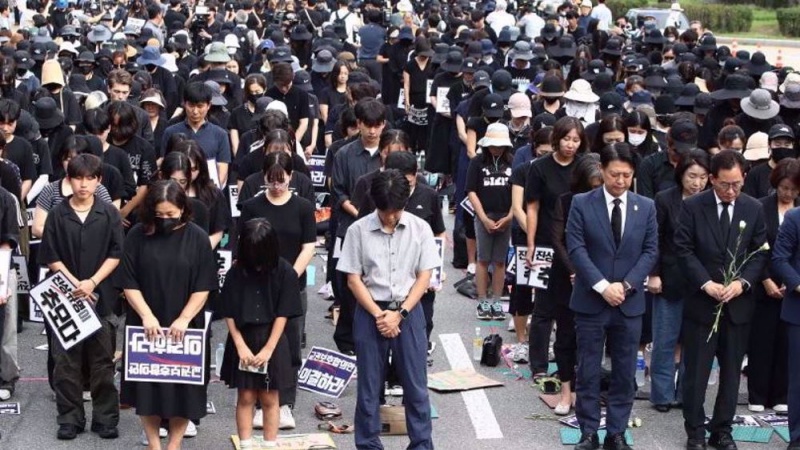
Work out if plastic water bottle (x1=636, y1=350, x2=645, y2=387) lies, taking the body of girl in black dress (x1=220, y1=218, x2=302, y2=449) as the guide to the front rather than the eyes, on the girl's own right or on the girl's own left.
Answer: on the girl's own left

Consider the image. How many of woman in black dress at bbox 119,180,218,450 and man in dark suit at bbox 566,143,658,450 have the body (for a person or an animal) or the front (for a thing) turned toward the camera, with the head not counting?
2

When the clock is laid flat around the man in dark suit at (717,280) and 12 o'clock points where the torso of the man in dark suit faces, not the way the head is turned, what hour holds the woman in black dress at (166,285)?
The woman in black dress is roughly at 2 o'clock from the man in dark suit.

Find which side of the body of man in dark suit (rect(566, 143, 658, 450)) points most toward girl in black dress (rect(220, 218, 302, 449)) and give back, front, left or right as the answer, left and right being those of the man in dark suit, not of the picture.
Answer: right

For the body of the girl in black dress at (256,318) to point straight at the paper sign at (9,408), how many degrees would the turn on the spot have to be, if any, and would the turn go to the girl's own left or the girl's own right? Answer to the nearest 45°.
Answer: approximately 135° to the girl's own right

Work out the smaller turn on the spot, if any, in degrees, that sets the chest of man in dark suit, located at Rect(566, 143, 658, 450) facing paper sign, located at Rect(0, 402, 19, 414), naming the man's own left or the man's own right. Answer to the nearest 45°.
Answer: approximately 90° to the man's own right

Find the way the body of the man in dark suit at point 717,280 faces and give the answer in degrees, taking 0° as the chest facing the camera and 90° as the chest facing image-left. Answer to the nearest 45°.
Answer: approximately 0°

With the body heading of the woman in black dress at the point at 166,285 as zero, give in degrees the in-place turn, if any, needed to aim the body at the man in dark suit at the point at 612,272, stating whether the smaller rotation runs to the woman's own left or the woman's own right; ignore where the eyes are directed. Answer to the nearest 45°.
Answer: approximately 90° to the woman's own left

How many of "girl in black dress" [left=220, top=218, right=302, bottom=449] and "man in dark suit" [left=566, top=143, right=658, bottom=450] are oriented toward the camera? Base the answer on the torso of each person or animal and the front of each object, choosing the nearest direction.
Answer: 2

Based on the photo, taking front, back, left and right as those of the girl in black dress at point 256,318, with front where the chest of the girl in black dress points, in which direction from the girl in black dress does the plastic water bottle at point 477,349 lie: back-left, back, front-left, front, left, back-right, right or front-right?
back-left

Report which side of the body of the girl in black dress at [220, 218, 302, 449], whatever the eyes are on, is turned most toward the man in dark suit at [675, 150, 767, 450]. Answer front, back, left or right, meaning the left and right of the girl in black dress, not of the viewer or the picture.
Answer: left
